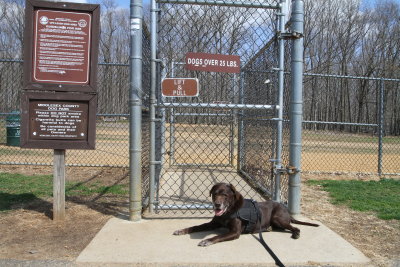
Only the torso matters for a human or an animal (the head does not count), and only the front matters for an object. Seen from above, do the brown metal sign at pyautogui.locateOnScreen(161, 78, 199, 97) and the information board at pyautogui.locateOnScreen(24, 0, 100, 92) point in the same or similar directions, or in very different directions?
same or similar directions

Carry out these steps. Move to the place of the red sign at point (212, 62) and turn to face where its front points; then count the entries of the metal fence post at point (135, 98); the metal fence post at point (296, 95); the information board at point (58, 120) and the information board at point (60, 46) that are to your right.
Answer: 3

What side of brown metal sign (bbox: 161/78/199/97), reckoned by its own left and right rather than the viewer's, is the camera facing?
front

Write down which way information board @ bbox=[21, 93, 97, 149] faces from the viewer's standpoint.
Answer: facing the viewer

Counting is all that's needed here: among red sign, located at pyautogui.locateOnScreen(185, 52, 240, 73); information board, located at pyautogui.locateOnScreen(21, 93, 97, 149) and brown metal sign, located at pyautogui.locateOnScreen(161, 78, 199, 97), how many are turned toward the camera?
3

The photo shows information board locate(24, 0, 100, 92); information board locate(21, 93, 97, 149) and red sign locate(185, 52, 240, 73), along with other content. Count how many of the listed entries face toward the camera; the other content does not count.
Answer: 3

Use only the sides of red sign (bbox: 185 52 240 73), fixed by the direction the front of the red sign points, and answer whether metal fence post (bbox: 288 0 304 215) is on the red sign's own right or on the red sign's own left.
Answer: on the red sign's own left

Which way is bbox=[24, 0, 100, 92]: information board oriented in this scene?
toward the camera

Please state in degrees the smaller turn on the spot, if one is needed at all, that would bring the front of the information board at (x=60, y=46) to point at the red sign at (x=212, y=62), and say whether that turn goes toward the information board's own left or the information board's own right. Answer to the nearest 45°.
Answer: approximately 90° to the information board's own left

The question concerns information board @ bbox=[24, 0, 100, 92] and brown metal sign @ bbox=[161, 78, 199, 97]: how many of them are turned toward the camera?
2

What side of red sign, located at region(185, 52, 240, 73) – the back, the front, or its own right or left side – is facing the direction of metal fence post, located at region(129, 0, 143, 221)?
right

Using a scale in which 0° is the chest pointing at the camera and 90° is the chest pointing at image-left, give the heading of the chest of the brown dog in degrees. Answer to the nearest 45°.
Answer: approximately 45°
